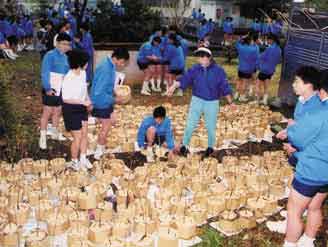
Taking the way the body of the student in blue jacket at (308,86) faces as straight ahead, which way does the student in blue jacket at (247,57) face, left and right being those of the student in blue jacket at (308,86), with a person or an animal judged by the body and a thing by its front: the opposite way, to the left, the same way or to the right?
to the right

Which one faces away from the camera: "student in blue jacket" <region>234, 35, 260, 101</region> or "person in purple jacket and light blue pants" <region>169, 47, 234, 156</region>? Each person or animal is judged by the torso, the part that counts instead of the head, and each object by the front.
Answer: "student in blue jacket" <region>234, 35, 260, 101</region>

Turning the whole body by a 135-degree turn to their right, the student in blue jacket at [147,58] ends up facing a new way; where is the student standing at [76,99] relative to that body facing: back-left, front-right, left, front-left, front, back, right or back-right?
front-left

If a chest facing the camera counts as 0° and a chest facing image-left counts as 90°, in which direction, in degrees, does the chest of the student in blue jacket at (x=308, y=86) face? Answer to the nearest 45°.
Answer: approximately 90°

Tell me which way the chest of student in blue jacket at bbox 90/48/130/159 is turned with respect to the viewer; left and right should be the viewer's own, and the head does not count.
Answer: facing to the right of the viewer

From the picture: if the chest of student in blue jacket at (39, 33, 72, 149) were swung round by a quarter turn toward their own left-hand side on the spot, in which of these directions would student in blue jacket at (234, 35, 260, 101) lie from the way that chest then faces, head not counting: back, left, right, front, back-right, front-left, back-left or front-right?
front

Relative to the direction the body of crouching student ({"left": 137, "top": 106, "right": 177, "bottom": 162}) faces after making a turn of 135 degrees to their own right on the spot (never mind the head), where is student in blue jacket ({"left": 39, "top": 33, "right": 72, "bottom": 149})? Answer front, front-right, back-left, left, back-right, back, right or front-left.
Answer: front-left

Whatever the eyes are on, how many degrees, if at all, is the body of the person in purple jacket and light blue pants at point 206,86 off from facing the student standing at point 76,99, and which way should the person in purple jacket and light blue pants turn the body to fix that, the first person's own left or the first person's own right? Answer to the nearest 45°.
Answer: approximately 45° to the first person's own right

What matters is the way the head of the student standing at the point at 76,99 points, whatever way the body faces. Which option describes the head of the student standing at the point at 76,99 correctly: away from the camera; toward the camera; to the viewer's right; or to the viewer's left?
away from the camera
